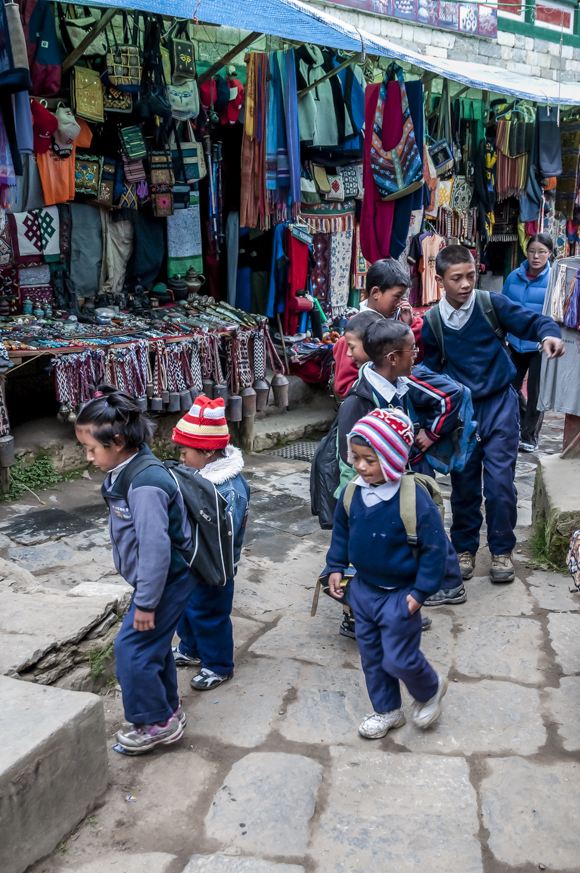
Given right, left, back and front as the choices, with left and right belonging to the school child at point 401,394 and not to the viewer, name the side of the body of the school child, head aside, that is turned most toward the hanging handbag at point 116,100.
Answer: back

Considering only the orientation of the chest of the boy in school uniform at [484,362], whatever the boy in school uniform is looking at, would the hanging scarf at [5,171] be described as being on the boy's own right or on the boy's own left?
on the boy's own right

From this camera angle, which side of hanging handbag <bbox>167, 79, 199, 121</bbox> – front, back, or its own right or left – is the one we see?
front

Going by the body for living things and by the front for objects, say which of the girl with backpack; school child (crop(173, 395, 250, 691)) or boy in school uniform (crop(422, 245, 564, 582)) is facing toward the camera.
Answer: the boy in school uniform

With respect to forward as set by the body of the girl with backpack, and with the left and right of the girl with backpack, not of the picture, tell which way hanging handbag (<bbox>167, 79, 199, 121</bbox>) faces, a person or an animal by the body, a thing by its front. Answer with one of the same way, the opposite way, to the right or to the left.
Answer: to the left

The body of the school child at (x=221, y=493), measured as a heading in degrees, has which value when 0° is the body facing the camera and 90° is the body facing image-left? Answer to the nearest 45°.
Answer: approximately 90°
